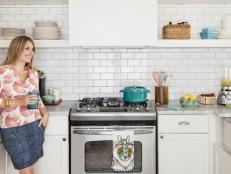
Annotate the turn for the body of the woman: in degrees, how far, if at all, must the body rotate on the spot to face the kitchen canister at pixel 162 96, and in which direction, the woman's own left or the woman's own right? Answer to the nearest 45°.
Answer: approximately 45° to the woman's own left

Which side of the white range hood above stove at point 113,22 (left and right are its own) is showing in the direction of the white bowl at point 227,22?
left

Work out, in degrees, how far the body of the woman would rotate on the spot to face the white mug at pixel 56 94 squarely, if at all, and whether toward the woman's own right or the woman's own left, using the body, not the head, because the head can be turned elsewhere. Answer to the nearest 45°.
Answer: approximately 90° to the woman's own left

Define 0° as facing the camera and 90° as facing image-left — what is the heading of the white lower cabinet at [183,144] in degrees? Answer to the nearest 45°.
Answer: approximately 0°

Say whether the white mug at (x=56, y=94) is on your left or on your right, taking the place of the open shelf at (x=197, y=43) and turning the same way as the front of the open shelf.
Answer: on your right
